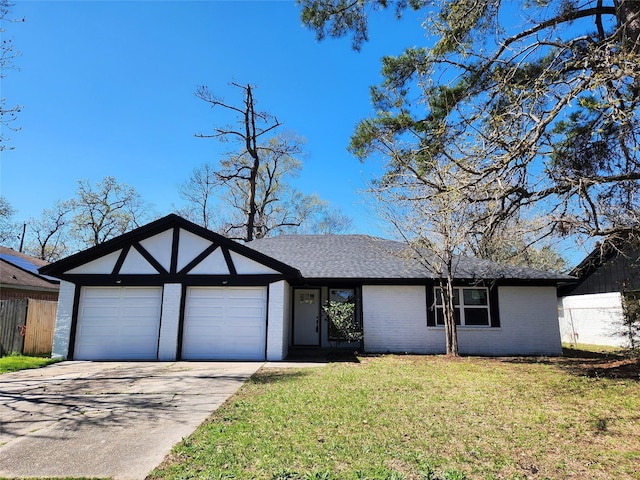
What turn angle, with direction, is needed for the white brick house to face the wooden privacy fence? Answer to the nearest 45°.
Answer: approximately 90° to its right

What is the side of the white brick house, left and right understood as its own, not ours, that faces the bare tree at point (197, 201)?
back

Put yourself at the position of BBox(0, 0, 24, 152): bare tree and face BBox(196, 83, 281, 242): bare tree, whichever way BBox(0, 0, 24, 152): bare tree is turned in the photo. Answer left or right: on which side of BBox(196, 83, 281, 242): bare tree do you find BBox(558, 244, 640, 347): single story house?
right

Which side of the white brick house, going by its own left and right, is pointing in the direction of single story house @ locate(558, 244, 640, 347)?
left

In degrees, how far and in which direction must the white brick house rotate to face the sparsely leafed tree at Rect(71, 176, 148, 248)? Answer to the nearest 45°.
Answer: approximately 135° to its right

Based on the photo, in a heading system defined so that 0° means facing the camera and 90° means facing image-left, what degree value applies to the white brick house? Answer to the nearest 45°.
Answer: approximately 0°

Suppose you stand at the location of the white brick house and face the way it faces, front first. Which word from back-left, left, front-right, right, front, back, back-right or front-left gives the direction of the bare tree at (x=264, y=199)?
back

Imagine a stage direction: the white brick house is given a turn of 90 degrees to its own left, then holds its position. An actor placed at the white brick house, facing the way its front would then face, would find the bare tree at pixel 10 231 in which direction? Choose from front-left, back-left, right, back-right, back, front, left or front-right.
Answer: back-left

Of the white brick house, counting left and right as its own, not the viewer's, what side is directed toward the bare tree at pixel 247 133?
back
